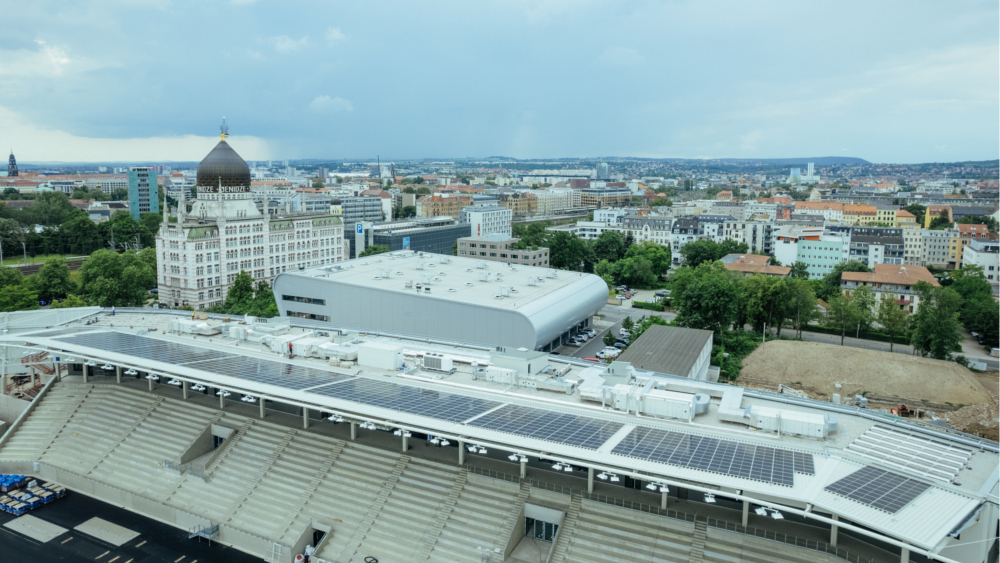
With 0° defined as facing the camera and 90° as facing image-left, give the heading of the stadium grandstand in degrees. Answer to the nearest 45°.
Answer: approximately 45°
